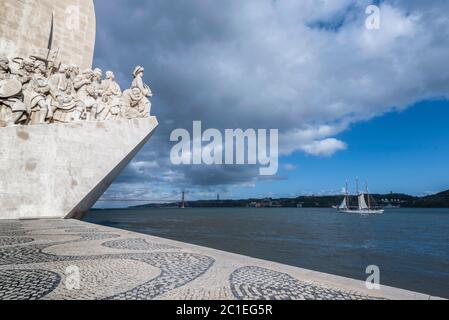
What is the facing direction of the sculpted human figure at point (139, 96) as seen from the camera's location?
facing to the right of the viewer

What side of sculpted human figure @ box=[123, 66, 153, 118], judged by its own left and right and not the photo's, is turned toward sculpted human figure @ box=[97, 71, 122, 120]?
back

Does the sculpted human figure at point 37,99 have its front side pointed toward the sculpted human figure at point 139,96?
yes

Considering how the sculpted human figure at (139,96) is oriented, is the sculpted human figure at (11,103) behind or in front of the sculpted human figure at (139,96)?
behind

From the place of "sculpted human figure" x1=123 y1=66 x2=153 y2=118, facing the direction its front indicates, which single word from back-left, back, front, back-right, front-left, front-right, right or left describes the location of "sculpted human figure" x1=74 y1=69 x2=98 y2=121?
back

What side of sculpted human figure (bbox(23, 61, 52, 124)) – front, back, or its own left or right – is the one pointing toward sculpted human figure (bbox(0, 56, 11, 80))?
back

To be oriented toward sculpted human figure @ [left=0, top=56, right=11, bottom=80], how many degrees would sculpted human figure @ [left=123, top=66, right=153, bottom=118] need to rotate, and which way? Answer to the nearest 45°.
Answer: approximately 180°

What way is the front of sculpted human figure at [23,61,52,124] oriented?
to the viewer's right

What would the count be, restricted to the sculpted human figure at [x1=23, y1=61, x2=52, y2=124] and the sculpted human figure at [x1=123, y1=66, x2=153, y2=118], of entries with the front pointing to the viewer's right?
2

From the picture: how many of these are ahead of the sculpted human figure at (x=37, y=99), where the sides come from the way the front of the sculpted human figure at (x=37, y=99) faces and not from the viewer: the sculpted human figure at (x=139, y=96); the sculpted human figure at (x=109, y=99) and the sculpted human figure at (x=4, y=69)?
2

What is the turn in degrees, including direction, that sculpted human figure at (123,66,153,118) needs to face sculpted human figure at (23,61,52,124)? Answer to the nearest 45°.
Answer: approximately 180°
